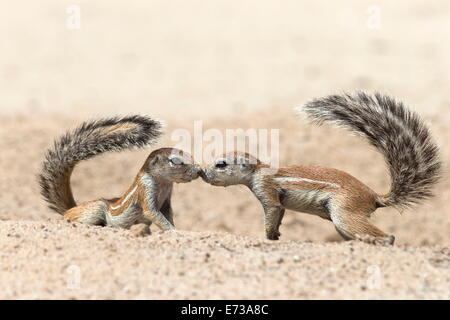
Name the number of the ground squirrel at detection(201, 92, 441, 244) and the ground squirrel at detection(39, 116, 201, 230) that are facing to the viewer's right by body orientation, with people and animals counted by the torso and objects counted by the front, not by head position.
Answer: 1

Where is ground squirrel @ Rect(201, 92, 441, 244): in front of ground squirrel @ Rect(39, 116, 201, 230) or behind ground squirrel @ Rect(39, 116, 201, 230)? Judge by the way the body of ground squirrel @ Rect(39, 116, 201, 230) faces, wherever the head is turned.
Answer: in front

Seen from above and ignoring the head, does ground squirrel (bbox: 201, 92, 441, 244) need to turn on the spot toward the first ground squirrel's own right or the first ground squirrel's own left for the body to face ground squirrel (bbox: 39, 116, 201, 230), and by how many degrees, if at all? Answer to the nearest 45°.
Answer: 0° — it already faces it

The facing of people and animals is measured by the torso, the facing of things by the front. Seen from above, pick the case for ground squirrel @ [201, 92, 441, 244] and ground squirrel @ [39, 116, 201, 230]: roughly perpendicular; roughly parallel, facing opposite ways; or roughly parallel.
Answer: roughly parallel, facing opposite ways

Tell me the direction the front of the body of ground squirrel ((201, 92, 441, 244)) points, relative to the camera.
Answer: to the viewer's left

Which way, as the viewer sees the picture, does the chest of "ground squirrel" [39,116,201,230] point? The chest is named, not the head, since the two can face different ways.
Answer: to the viewer's right
